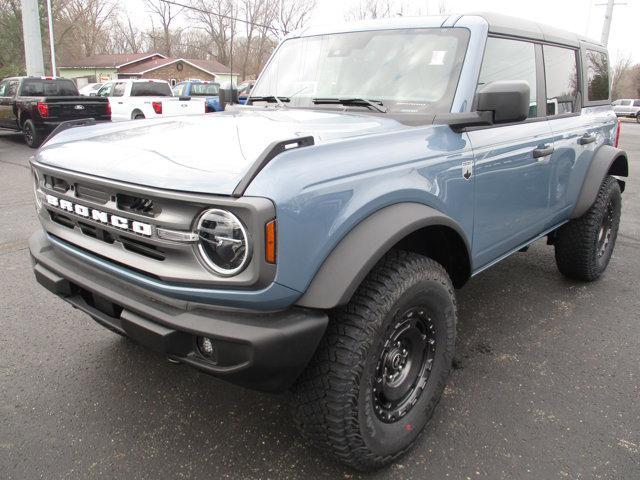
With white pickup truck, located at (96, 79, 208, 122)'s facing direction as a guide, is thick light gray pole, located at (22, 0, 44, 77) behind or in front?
in front

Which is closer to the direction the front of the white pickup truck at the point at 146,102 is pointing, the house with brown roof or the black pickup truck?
the house with brown roof

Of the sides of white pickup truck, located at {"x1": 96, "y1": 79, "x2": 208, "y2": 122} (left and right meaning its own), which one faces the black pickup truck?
left

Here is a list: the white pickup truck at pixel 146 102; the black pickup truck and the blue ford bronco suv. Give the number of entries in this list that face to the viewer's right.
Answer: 0

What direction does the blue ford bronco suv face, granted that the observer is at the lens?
facing the viewer and to the left of the viewer

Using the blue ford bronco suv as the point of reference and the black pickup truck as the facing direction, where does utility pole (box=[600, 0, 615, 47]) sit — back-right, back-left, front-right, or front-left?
front-right

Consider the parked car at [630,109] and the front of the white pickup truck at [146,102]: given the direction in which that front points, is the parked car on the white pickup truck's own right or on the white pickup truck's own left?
on the white pickup truck's own right

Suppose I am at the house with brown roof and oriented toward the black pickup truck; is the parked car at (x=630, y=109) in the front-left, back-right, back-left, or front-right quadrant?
front-left

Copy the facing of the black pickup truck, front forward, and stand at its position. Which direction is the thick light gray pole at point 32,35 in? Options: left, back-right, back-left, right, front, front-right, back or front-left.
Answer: front-right

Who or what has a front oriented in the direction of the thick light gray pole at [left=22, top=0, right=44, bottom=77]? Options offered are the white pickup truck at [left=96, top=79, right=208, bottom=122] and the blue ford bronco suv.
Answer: the white pickup truck

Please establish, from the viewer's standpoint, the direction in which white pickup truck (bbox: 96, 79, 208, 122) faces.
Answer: facing away from the viewer and to the left of the viewer

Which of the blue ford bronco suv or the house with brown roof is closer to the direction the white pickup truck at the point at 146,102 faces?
the house with brown roof

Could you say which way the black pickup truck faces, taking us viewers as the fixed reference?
facing away from the viewer and to the left of the viewer
